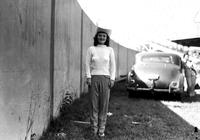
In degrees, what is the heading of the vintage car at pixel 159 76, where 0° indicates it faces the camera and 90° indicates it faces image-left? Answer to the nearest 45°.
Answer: approximately 180°

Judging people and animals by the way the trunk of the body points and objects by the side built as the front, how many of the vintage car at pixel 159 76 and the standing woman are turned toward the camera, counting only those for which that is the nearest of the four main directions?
1

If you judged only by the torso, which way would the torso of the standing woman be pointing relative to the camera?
toward the camera

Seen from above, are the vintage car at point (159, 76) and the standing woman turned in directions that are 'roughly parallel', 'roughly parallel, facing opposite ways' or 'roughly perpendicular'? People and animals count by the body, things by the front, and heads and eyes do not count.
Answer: roughly parallel, facing opposite ways

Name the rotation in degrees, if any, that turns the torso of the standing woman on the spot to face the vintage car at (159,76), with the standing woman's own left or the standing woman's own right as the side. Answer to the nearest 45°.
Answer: approximately 180°

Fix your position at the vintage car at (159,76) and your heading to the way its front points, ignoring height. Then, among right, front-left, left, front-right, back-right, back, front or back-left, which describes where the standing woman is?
back

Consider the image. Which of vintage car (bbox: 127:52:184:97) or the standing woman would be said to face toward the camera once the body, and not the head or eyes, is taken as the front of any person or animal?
the standing woman
